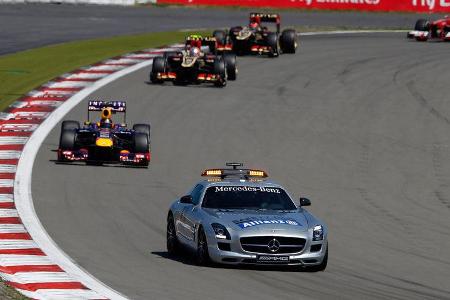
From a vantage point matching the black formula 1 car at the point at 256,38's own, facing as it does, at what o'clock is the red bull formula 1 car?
The red bull formula 1 car is roughly at 11 o'clock from the black formula 1 car.

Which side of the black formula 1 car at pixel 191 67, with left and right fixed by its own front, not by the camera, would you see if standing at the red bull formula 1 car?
front

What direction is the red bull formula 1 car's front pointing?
toward the camera

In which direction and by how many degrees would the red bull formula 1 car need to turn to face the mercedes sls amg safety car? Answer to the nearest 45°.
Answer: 0° — it already faces it

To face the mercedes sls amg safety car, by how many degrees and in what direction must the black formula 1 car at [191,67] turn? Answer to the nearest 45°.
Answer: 0° — it already faces it

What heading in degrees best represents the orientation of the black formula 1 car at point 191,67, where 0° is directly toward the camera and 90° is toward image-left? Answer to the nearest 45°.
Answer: approximately 0°

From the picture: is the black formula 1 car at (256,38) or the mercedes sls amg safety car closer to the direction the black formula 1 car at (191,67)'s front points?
the mercedes sls amg safety car

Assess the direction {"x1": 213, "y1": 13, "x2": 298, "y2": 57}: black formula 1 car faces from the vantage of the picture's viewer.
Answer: facing the viewer and to the left of the viewer

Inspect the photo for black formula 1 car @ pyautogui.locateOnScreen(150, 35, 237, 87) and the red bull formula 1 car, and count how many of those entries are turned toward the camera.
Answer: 2

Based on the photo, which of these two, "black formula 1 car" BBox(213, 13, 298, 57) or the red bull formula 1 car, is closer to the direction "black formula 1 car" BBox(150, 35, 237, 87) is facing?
the red bull formula 1 car

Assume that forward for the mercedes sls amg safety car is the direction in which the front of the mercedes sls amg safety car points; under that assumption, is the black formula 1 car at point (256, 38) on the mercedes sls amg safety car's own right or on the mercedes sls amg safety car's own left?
on the mercedes sls amg safety car's own left

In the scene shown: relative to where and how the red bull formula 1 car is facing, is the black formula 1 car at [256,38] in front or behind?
behind

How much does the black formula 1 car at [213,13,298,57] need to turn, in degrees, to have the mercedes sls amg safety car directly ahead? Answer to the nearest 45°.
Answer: approximately 45° to its left

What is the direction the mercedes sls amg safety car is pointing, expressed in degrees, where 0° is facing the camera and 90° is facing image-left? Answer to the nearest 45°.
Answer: approximately 315°
